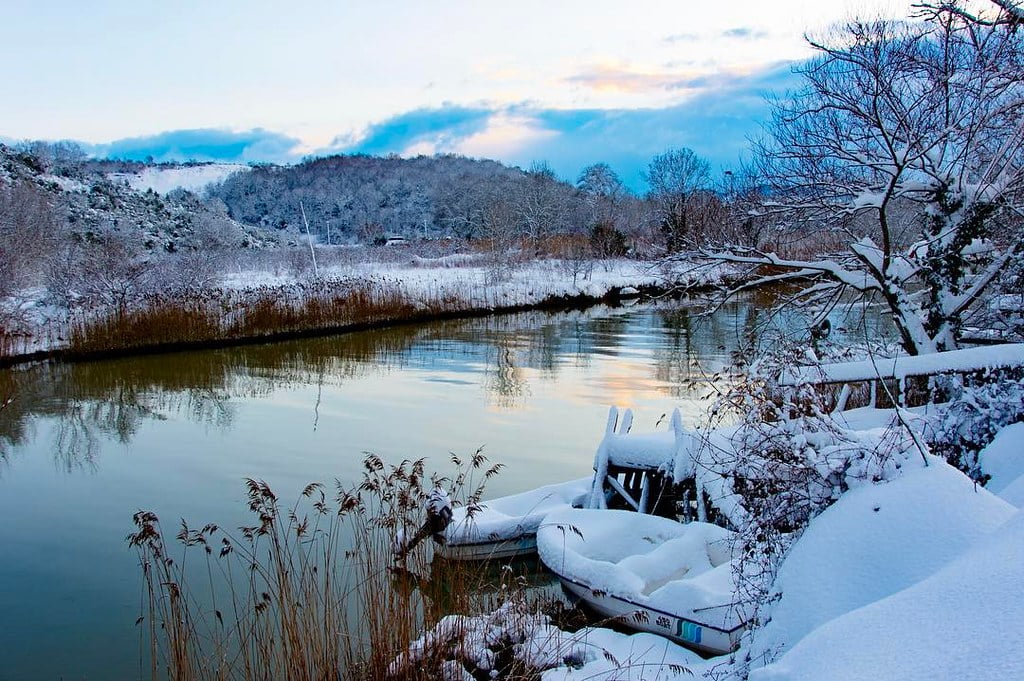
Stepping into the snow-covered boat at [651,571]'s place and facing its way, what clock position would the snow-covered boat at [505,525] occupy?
the snow-covered boat at [505,525] is roughly at 12 o'clock from the snow-covered boat at [651,571].

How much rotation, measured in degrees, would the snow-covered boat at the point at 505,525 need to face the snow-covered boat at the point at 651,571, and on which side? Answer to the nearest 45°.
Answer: approximately 90° to its right

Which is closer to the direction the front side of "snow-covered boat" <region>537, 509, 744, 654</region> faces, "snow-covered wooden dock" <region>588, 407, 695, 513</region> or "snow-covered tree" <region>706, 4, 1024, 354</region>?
the snow-covered wooden dock

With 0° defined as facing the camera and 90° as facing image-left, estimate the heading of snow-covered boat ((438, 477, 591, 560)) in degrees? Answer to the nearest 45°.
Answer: approximately 225°

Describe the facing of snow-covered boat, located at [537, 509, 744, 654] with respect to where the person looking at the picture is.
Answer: facing away from the viewer and to the left of the viewer
